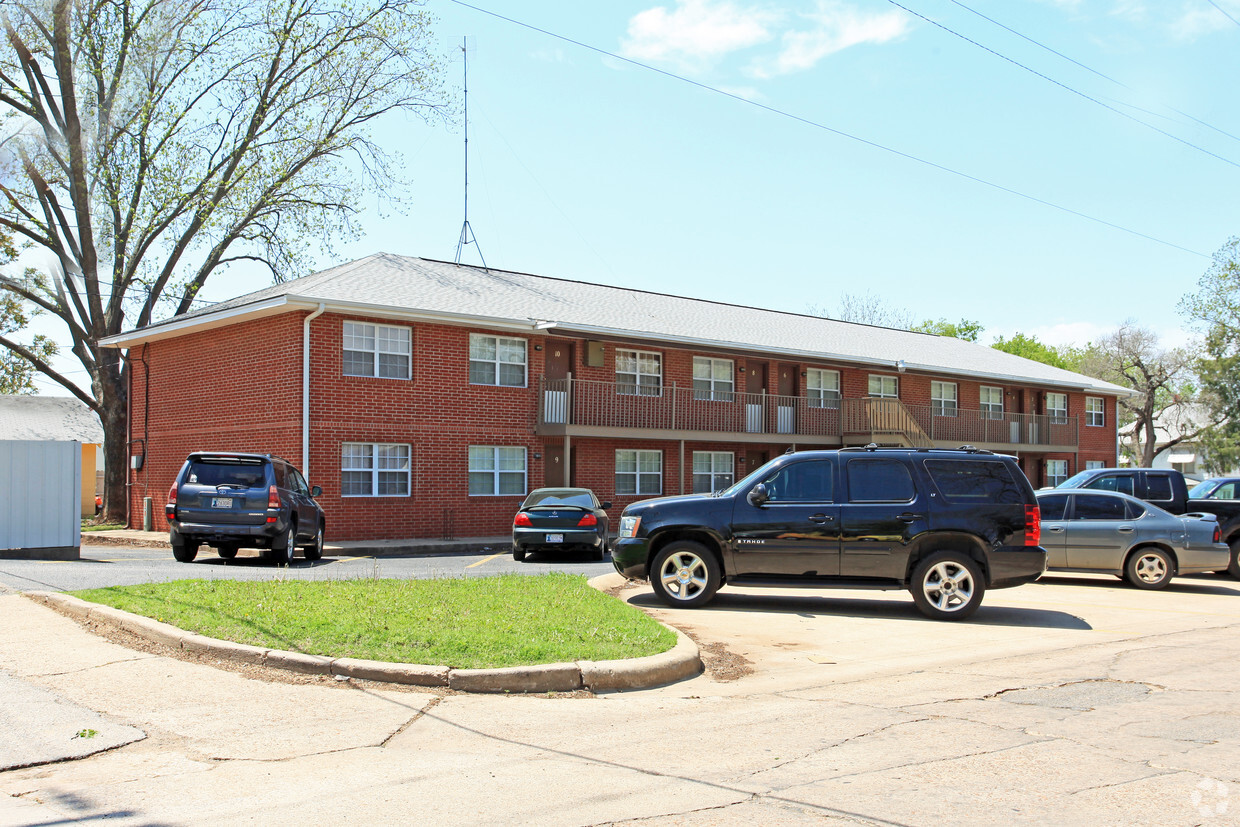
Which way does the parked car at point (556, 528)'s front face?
away from the camera

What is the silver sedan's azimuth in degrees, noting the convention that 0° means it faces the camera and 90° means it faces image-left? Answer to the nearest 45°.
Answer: approximately 90°

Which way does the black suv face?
to the viewer's left

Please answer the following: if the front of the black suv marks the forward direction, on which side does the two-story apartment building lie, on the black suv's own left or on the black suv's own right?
on the black suv's own right

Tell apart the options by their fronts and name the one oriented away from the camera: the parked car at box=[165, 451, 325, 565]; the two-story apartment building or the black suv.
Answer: the parked car

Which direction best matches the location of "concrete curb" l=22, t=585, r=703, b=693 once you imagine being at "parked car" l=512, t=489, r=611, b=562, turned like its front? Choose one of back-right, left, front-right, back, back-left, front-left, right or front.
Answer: back

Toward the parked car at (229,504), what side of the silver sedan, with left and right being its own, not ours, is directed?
front

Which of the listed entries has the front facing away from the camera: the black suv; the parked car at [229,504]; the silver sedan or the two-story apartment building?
the parked car

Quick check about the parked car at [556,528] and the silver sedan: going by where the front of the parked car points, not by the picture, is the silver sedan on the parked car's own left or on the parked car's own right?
on the parked car's own right

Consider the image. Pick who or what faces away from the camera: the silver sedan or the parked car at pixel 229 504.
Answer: the parked car

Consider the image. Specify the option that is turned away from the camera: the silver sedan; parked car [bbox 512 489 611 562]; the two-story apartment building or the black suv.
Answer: the parked car

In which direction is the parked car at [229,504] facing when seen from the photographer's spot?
facing away from the viewer
